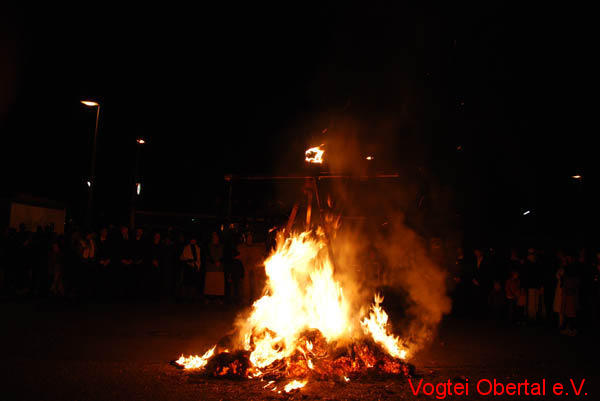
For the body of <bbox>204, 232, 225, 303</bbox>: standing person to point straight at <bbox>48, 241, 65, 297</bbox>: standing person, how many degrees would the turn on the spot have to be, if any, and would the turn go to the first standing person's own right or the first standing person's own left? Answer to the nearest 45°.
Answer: approximately 135° to the first standing person's own right

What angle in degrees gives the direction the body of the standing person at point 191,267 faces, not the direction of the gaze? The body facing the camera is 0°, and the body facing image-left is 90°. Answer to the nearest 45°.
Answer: approximately 315°

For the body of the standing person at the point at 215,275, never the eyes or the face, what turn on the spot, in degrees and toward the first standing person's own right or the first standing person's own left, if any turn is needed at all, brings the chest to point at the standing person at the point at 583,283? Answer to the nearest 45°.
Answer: approximately 45° to the first standing person's own left

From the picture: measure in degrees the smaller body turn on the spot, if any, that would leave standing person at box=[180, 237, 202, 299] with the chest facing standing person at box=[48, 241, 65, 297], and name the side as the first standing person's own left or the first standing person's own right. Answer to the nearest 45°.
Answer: approximately 135° to the first standing person's own right

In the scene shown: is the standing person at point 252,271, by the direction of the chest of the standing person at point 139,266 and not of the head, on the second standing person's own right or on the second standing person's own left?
on the second standing person's own left

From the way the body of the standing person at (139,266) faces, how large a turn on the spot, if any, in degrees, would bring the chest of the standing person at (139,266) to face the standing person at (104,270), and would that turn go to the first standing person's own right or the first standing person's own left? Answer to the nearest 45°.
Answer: approximately 90° to the first standing person's own right

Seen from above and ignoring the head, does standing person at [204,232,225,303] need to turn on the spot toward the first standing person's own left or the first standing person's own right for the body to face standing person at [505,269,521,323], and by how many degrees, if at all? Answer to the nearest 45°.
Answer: approximately 45° to the first standing person's own left

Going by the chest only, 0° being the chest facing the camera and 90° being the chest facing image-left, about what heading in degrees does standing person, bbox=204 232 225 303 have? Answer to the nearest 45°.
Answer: approximately 315°

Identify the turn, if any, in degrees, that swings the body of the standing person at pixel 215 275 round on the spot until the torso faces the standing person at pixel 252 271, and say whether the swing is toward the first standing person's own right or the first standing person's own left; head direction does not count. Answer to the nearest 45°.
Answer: approximately 45° to the first standing person's own left
